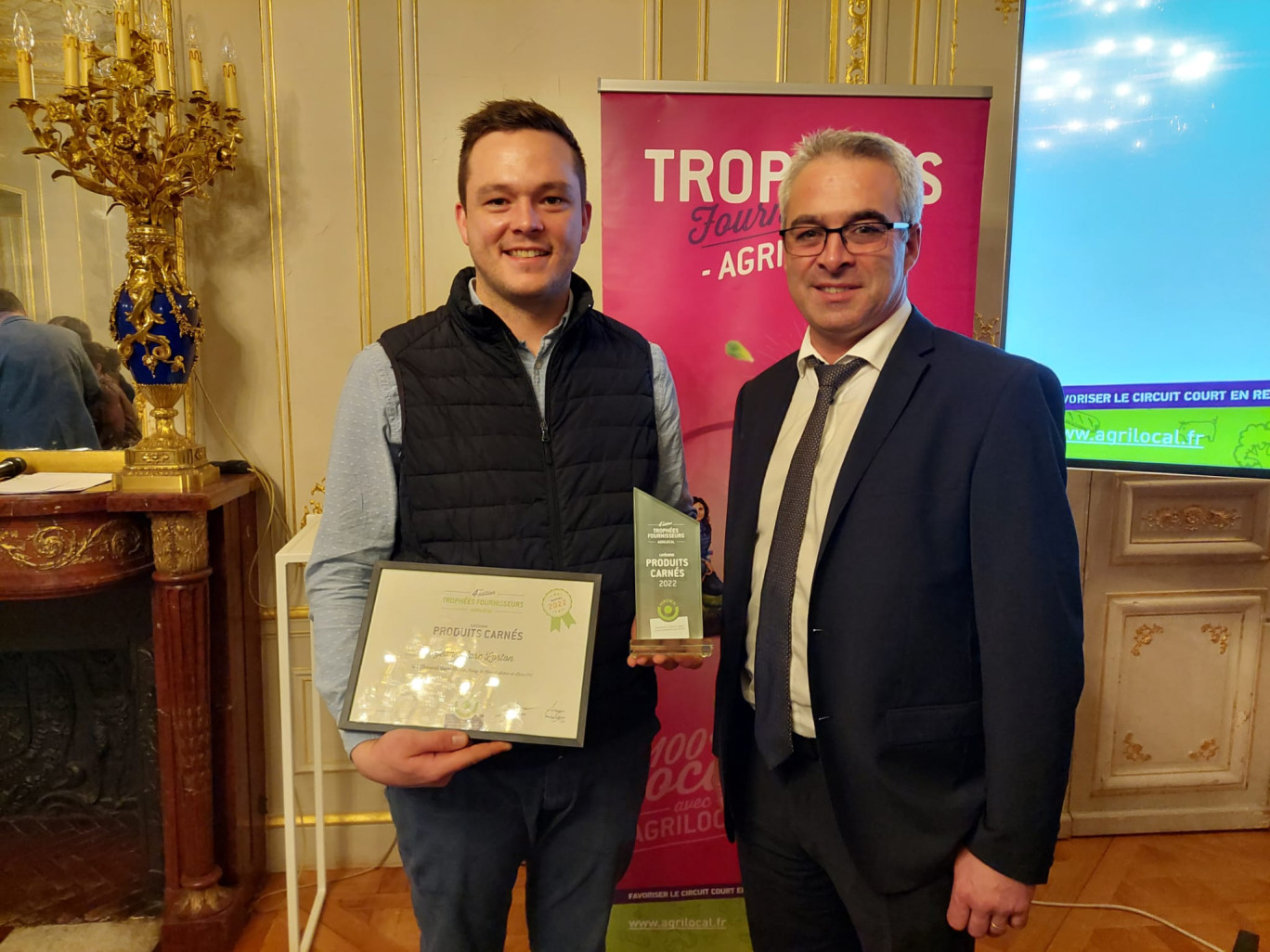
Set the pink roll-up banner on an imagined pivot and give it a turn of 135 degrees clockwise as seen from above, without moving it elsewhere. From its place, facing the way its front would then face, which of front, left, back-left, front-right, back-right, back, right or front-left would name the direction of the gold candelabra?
front-left

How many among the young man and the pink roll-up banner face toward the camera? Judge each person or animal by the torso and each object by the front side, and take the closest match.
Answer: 2

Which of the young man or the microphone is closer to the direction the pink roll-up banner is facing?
the young man

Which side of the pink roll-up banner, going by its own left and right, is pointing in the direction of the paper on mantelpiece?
right

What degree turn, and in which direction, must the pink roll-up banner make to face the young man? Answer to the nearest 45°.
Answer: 0° — it already faces them

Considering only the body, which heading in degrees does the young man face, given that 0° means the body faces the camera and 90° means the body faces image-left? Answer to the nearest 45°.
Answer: approximately 0°

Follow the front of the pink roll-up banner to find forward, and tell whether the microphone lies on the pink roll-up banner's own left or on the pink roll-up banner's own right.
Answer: on the pink roll-up banner's own right
